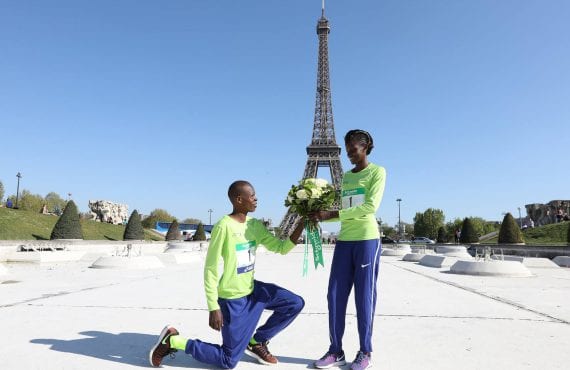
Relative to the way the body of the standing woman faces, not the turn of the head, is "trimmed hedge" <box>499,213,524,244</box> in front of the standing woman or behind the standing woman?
behind

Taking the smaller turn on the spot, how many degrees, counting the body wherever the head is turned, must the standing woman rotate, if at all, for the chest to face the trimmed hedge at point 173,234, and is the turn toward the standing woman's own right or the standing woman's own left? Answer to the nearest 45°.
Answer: approximately 90° to the standing woman's own right

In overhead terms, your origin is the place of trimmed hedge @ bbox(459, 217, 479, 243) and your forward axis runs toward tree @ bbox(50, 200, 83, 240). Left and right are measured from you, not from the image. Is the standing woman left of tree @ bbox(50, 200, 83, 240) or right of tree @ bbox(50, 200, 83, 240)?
left

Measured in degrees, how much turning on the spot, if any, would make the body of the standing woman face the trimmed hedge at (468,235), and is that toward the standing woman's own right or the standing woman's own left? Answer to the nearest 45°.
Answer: approximately 135° to the standing woman's own right

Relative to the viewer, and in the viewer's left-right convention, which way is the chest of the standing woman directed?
facing the viewer and to the left of the viewer

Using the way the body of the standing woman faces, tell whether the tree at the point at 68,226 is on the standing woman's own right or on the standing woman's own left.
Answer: on the standing woman's own right

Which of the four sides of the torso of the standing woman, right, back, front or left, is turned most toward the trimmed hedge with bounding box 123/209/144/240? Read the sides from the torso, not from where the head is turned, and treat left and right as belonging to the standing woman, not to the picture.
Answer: right

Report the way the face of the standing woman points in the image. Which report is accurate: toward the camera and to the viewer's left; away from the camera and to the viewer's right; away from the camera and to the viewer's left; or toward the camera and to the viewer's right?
toward the camera and to the viewer's left
